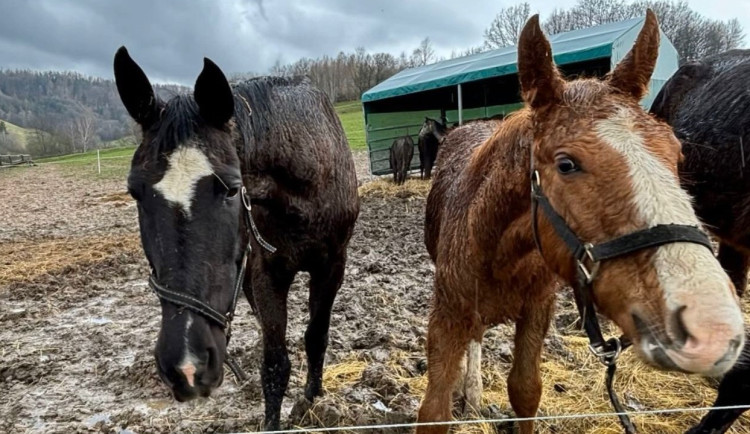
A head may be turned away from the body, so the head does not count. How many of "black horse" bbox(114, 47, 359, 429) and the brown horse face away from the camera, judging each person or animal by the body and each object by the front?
0

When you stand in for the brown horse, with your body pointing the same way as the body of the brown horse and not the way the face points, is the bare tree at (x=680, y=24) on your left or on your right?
on your left

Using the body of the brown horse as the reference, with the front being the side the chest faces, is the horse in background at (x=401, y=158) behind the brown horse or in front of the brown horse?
behind

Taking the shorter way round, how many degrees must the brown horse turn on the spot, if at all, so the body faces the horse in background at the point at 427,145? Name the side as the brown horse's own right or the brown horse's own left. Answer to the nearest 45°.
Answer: approximately 135° to the brown horse's own left

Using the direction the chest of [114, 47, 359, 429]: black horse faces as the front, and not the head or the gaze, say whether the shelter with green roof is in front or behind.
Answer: behind

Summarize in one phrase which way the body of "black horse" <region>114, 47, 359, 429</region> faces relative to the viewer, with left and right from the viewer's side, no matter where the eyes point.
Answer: facing the viewer and to the left of the viewer

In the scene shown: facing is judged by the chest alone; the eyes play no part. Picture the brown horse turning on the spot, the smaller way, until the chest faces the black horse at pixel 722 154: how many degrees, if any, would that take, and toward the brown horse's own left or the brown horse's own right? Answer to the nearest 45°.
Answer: approximately 90° to the brown horse's own left

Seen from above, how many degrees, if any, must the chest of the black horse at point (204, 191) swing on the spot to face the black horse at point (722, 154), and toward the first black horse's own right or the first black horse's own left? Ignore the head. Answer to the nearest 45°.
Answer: approximately 135° to the first black horse's own left

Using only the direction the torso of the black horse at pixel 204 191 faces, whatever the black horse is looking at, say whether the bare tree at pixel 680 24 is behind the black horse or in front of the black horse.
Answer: behind

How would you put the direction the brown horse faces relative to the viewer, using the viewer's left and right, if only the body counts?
facing the viewer and to the right of the viewer
